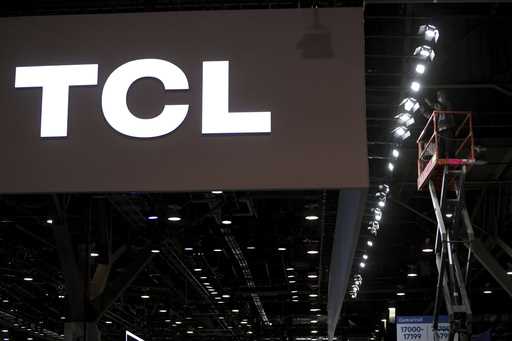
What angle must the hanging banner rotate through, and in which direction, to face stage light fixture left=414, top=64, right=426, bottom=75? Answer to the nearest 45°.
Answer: approximately 135° to its left

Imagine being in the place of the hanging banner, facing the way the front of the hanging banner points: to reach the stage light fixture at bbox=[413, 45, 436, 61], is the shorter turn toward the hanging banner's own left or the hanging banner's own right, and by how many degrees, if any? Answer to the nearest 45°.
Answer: approximately 135° to the hanging banner's own left

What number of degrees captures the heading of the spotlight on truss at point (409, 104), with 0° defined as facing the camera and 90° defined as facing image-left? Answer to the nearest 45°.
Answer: approximately 45°

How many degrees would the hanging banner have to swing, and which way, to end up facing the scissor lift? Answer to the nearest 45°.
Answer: approximately 135° to its left

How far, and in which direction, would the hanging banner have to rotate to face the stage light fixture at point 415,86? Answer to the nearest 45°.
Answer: approximately 135° to its left

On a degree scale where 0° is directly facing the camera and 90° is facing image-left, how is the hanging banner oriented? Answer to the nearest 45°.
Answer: approximately 0°

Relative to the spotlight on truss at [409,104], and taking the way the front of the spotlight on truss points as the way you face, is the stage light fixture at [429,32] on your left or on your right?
on your left
